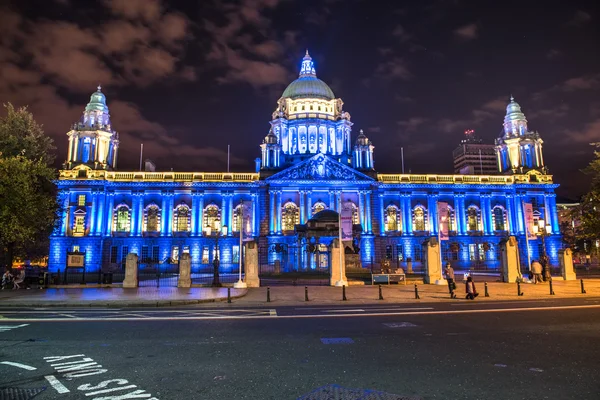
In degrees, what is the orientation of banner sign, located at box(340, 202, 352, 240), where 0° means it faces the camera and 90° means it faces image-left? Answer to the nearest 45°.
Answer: approximately 0°

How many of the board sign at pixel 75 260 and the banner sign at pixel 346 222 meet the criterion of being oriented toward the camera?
2

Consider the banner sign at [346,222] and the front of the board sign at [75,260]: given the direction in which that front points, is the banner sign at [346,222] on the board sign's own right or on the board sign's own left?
on the board sign's own left

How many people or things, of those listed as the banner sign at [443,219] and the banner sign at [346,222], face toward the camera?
2

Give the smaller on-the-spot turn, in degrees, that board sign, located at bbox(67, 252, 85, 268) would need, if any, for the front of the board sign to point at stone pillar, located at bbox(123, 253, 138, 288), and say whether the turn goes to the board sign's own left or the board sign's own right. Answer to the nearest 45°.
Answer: approximately 45° to the board sign's own left

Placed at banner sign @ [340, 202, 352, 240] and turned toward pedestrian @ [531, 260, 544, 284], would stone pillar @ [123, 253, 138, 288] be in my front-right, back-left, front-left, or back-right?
back-right

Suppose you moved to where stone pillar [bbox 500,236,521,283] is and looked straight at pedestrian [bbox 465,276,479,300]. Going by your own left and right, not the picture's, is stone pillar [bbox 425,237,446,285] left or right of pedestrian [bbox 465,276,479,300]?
right
